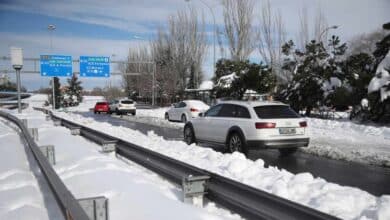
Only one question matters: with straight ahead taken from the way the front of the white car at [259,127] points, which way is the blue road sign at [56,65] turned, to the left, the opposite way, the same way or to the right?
the opposite way

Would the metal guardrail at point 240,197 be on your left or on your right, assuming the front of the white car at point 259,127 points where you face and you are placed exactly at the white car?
on your left

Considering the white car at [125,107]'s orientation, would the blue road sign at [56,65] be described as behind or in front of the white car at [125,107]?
in front

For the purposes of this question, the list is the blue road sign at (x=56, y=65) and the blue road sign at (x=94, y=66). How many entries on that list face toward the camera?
2

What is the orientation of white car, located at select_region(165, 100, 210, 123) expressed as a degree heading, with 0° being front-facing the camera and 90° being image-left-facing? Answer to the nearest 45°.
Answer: approximately 135°

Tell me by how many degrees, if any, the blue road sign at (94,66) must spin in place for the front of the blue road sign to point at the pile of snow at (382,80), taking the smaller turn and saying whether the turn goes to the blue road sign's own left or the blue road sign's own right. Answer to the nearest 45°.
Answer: approximately 45° to the blue road sign's own left

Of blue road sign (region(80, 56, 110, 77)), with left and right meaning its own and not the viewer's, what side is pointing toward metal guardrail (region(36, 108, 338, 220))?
front

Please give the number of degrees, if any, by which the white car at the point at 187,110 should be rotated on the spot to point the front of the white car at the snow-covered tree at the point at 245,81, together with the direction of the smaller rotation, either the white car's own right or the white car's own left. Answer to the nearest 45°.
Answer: approximately 90° to the white car's own right

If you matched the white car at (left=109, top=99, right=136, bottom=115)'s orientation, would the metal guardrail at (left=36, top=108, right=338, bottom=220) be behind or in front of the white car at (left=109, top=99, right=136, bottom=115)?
behind

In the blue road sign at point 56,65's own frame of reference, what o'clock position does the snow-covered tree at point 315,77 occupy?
The snow-covered tree is roughly at 11 o'clock from the blue road sign.

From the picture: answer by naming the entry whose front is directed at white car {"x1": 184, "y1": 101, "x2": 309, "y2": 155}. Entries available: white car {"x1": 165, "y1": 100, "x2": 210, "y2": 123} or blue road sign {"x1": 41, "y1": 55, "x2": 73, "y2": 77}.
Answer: the blue road sign

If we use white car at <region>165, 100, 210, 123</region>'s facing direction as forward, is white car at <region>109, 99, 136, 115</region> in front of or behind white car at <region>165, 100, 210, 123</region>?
in front

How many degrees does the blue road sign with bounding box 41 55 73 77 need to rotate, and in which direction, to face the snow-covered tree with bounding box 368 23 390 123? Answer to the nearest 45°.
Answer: approximately 45° to its left
